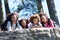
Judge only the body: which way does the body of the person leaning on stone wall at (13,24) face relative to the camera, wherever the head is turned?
toward the camera
